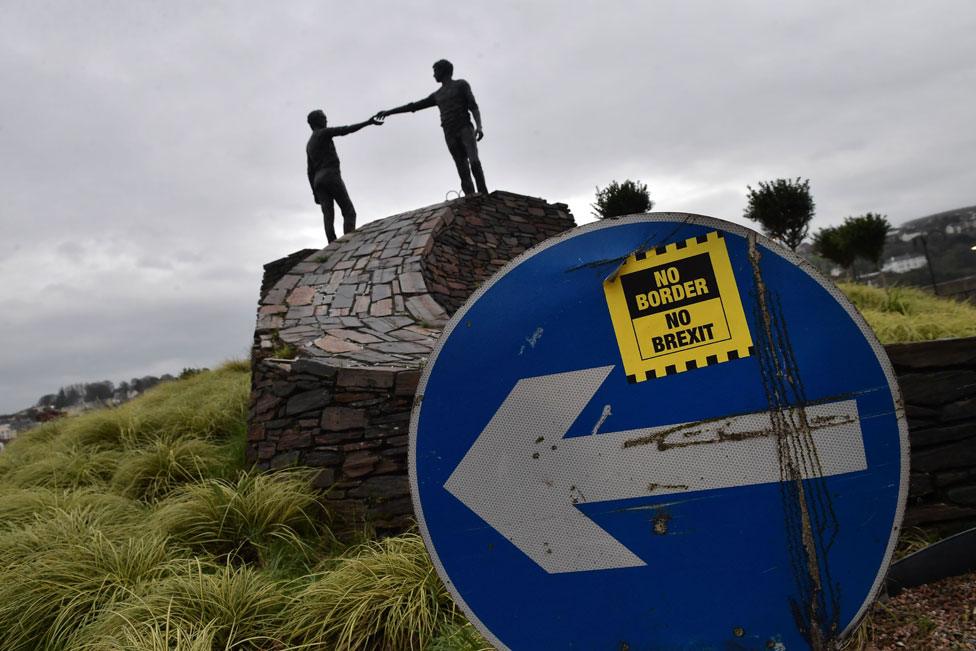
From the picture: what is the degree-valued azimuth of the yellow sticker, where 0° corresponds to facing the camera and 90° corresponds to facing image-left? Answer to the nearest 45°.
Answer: approximately 0°

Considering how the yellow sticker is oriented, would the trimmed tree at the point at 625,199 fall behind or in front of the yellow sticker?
behind

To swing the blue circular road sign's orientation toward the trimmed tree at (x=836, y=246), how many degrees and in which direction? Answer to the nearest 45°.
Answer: approximately 180°

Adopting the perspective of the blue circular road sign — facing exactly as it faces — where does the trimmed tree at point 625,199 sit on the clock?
The trimmed tree is roughly at 6 o'clock from the blue circular road sign.

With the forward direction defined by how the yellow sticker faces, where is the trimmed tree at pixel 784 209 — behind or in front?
behind

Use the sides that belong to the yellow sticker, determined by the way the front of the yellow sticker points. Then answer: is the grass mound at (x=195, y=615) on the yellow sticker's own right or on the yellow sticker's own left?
on the yellow sticker's own right

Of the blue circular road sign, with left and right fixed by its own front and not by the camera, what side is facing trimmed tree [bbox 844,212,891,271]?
back
